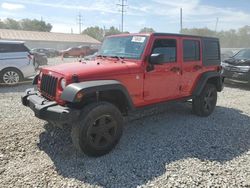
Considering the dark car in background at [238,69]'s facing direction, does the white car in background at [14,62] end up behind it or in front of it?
in front

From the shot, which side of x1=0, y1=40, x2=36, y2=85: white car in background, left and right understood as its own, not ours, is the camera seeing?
left

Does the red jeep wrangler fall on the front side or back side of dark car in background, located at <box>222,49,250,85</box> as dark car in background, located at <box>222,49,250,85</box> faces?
on the front side

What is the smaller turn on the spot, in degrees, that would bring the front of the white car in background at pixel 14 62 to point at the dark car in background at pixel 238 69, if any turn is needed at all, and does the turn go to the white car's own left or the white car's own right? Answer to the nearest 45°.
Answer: approximately 180°

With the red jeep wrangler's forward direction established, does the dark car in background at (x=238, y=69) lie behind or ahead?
behind

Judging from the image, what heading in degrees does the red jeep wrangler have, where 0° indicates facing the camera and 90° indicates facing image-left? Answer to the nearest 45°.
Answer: approximately 45°

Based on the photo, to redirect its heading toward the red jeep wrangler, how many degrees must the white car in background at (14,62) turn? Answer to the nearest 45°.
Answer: approximately 90° to its left

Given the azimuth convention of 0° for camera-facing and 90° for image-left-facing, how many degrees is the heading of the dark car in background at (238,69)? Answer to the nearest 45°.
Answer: approximately 45°
